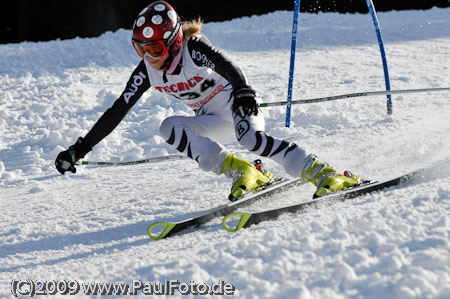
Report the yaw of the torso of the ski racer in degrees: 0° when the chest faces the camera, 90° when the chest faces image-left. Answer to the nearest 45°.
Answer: approximately 45°
